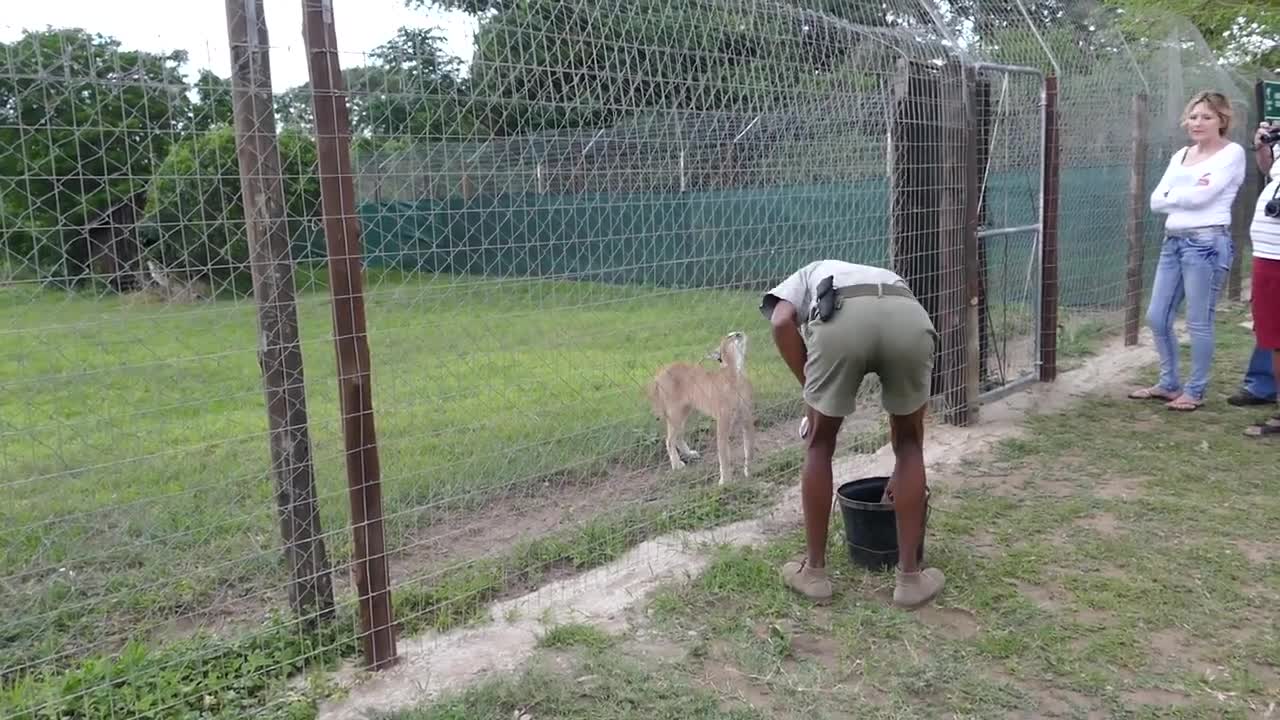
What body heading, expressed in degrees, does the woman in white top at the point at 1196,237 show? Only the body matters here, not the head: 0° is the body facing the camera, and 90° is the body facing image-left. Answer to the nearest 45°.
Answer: approximately 45°

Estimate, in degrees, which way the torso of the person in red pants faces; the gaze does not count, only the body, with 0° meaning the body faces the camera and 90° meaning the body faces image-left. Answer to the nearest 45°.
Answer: approximately 45°

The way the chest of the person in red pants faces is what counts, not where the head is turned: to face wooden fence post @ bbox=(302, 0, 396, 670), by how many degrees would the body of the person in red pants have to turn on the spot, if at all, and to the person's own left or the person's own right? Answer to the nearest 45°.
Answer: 0° — they already face it
